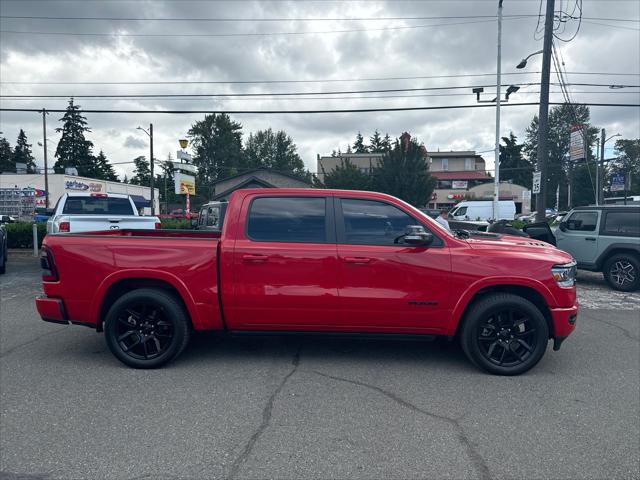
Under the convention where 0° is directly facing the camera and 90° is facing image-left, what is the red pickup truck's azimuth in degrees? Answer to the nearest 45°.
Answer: approximately 270°

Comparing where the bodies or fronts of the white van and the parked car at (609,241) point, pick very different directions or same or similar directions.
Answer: same or similar directions

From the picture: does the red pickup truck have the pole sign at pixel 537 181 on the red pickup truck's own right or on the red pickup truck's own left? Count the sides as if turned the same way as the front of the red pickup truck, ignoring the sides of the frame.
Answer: on the red pickup truck's own left

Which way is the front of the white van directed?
to the viewer's left

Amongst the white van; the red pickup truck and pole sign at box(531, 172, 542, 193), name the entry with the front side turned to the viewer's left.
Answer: the white van

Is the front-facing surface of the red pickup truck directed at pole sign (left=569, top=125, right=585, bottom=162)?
no

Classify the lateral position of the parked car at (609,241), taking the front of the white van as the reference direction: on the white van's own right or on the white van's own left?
on the white van's own left

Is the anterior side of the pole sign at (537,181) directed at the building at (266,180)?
no

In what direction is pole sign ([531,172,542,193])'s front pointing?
toward the camera

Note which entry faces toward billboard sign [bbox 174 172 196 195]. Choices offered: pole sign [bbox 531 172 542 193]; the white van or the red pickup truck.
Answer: the white van

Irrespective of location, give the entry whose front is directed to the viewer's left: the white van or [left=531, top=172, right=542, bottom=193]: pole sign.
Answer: the white van

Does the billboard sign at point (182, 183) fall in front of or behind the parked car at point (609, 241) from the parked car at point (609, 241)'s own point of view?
in front

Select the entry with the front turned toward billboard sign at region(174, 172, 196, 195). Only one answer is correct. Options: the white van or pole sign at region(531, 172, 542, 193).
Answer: the white van

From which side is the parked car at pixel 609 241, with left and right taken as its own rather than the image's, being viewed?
left

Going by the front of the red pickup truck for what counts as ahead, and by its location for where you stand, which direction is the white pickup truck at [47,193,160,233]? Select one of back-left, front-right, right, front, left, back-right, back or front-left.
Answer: back-left

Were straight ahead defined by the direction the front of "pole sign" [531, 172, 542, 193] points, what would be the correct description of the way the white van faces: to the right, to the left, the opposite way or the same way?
to the right
